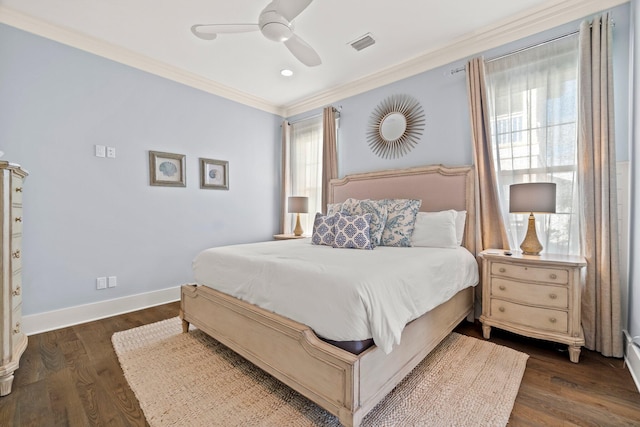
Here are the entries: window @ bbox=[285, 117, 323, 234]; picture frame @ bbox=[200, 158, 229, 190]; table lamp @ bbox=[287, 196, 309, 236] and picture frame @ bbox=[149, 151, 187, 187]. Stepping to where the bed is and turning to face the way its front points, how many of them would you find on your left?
0

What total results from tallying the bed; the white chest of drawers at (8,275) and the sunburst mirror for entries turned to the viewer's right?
1

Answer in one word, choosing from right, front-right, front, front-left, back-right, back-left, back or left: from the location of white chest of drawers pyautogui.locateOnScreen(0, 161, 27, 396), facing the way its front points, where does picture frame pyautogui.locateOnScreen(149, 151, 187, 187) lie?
front-left

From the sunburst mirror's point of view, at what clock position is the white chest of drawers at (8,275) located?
The white chest of drawers is roughly at 12 o'clock from the sunburst mirror.

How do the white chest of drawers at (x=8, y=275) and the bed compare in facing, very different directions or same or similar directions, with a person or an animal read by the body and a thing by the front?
very different directions

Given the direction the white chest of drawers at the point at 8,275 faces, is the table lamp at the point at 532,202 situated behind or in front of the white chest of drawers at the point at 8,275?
in front

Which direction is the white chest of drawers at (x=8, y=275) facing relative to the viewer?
to the viewer's right

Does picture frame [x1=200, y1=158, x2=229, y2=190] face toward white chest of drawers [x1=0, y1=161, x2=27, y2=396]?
no

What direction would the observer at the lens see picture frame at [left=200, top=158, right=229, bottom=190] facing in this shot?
facing the viewer and to the right of the viewer

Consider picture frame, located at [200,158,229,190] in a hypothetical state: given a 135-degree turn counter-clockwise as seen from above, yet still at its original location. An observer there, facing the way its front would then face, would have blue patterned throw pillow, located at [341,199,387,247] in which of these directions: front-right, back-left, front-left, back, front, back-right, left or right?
back-right

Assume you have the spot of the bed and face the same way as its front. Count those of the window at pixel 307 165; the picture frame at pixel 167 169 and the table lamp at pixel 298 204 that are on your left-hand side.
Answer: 0

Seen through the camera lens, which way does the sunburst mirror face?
facing the viewer and to the left of the viewer

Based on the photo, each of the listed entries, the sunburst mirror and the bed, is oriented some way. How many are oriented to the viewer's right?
0

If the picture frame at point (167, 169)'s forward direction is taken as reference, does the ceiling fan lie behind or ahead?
ahead

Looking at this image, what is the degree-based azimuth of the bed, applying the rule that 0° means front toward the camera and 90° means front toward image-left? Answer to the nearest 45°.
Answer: approximately 45°

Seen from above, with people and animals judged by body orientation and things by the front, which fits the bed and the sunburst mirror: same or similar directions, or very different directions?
same or similar directions

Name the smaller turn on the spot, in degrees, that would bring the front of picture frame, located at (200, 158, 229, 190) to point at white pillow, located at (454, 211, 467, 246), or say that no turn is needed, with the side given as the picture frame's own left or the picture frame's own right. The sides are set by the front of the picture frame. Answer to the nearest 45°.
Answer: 0° — it already faces it
